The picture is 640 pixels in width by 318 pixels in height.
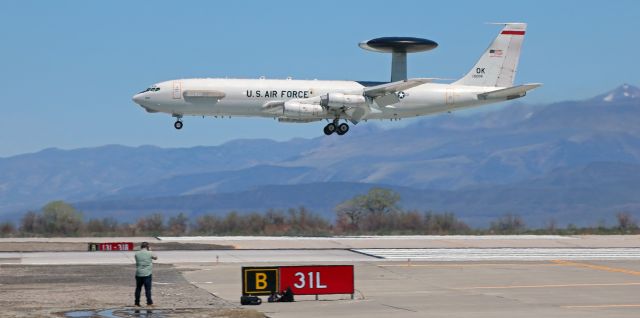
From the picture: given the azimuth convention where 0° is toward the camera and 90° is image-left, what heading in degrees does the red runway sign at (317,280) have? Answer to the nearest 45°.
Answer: approximately 0°

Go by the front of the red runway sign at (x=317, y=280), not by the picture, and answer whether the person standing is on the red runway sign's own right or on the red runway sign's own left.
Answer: on the red runway sign's own right
